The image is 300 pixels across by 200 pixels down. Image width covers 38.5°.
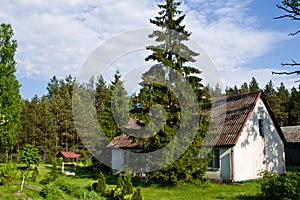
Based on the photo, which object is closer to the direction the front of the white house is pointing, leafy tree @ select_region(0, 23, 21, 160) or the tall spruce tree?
the tall spruce tree

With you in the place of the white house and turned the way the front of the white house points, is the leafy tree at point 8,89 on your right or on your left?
on your right

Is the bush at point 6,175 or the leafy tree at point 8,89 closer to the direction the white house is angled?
the bush

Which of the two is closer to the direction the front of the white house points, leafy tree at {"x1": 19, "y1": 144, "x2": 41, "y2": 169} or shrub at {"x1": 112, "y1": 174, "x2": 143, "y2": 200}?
the shrub

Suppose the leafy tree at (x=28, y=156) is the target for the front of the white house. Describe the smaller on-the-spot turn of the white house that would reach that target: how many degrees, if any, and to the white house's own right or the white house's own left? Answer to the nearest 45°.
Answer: approximately 45° to the white house's own right

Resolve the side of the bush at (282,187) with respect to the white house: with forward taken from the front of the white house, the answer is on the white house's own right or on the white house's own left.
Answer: on the white house's own left
